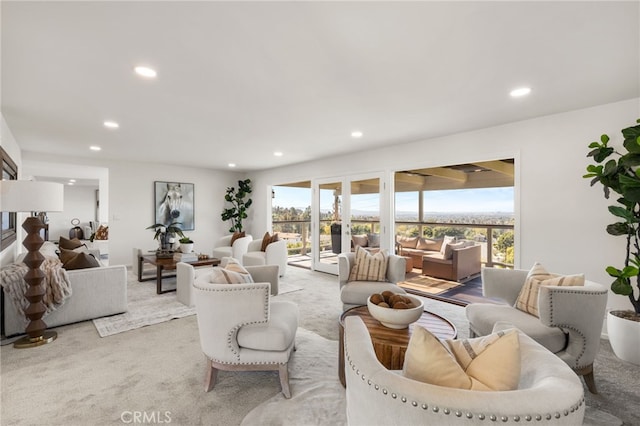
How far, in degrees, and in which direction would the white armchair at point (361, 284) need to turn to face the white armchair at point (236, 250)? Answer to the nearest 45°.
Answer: approximately 135° to its right

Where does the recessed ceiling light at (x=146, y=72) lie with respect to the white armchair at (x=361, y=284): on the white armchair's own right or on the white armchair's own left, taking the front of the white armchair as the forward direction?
on the white armchair's own right

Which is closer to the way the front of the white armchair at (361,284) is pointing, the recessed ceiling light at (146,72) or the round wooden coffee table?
the round wooden coffee table

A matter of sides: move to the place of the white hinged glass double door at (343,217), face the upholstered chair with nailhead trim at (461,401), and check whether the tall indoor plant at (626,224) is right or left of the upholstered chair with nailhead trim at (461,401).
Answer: left

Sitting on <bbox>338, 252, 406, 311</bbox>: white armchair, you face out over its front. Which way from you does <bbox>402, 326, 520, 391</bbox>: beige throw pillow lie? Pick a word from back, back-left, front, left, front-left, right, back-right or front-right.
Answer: front

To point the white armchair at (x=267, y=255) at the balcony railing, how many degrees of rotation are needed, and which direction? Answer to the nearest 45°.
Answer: approximately 135° to its left

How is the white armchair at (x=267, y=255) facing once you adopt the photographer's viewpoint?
facing the viewer and to the left of the viewer

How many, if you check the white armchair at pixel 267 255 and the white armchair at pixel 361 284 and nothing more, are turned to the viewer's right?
0

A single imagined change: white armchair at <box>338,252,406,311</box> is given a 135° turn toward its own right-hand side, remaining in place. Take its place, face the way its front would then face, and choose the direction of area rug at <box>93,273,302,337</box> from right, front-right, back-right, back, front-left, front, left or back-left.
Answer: front-left

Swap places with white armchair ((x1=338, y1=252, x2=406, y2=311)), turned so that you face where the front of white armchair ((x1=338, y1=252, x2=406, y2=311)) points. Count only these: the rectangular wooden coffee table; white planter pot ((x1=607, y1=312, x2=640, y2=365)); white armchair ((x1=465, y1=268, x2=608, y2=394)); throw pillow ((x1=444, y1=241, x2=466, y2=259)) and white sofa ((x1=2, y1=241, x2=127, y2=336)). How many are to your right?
2

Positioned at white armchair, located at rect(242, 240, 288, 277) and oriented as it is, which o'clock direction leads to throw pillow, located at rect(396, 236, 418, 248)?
The throw pillow is roughly at 7 o'clock from the white armchair.

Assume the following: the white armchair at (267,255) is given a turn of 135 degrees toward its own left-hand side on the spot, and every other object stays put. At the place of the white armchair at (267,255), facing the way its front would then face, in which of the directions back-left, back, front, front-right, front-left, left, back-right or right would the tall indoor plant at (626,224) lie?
front-right

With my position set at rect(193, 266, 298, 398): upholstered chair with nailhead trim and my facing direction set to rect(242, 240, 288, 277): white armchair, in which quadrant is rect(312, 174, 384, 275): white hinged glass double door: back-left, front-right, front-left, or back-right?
front-right

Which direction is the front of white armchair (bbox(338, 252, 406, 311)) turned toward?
toward the camera

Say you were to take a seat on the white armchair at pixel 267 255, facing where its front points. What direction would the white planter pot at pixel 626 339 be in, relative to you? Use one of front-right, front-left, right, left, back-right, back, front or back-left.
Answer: left

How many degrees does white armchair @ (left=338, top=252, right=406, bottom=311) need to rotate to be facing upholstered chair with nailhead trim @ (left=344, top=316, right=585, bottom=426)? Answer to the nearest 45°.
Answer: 0° — it already faces it

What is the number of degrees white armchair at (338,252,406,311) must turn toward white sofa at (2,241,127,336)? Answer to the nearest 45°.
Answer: approximately 90° to its right
